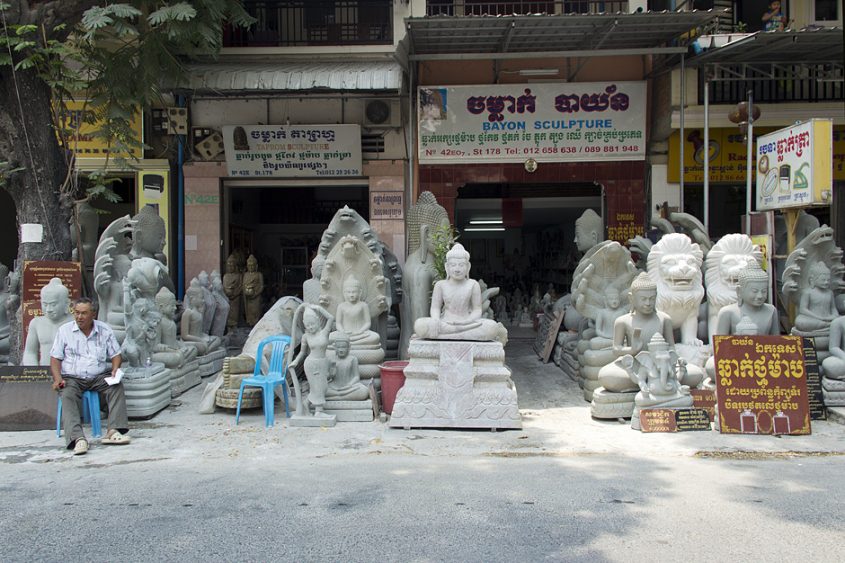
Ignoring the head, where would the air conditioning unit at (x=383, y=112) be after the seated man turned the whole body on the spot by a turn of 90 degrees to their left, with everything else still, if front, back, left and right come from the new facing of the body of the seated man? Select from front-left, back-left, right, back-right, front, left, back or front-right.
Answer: front-left

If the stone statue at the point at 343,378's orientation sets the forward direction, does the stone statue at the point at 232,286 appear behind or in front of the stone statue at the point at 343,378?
behind

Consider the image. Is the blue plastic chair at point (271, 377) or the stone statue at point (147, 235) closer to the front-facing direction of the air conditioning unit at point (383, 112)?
the blue plastic chair

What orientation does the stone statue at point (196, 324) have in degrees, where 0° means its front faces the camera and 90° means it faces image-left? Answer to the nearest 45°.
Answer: approximately 315°

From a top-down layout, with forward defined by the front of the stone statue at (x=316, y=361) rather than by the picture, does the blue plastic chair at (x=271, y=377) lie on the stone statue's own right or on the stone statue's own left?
on the stone statue's own right

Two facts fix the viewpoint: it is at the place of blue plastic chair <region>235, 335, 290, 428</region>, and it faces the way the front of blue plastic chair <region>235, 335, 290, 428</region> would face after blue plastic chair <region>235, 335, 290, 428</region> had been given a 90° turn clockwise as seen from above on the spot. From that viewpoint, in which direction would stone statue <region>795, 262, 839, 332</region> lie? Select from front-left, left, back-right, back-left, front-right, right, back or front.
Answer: back-right
